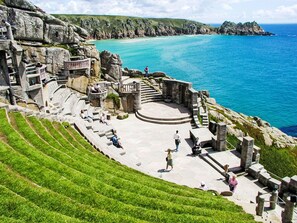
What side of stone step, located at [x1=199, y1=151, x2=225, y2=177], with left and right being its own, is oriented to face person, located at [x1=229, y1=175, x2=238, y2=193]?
left

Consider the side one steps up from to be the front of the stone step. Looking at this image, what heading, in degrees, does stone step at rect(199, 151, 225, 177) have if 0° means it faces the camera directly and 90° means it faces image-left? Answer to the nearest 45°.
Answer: approximately 45°

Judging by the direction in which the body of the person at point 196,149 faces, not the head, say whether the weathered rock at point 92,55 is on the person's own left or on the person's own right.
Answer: on the person's own right

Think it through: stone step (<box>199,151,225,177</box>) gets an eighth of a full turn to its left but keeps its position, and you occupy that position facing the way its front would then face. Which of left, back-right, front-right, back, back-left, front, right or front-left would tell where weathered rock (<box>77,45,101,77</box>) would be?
back-right

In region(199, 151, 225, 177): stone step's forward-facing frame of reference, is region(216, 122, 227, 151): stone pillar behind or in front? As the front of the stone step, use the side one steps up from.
behind

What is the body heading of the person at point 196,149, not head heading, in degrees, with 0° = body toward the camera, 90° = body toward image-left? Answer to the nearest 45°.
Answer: approximately 45°

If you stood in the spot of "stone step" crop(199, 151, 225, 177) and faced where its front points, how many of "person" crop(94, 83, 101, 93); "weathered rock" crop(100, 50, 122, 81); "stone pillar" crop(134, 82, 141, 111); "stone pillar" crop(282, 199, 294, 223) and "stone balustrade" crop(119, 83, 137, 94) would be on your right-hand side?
4

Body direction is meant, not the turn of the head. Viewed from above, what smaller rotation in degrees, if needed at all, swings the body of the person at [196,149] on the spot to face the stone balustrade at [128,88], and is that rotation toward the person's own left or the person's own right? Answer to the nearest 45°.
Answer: approximately 90° to the person's own right
